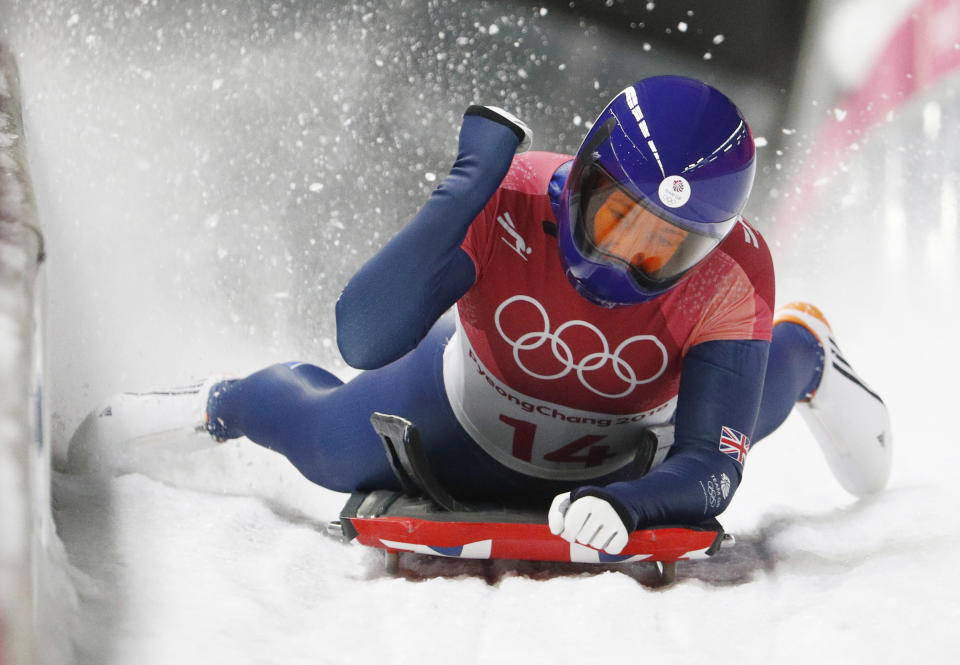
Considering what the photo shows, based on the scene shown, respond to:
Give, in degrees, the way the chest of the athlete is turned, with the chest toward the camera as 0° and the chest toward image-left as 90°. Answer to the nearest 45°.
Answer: approximately 0°
